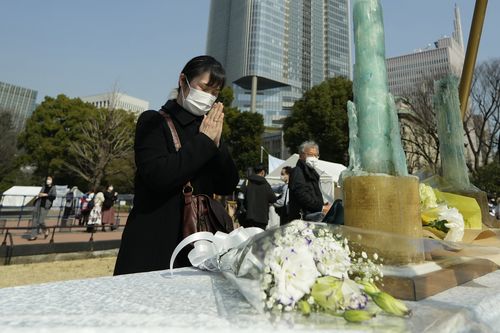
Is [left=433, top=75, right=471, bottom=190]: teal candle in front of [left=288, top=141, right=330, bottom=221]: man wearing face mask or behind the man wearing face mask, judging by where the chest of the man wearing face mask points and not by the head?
in front

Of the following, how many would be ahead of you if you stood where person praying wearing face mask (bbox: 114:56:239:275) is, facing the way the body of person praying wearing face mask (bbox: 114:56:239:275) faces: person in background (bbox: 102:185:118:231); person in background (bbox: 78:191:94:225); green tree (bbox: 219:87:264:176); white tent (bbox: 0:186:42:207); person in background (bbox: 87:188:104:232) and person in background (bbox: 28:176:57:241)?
0

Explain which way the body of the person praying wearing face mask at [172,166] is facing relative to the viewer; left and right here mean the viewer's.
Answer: facing the viewer and to the right of the viewer

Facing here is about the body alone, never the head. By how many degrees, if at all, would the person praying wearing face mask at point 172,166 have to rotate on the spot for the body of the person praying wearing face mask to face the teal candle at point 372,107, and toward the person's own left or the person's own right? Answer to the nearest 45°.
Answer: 0° — they already face it

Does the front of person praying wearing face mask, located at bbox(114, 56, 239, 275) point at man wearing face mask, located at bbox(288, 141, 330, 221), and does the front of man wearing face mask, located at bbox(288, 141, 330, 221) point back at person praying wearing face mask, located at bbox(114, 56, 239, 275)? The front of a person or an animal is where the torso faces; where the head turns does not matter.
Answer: no

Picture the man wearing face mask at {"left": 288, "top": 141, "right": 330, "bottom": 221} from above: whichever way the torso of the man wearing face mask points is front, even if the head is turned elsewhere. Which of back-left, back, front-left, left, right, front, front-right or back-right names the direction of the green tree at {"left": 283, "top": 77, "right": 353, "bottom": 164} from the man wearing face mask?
back-left

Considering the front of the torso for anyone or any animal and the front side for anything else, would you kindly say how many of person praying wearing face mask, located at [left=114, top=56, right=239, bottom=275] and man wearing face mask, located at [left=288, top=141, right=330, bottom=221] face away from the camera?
0

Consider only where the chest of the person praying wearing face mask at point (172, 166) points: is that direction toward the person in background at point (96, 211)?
no

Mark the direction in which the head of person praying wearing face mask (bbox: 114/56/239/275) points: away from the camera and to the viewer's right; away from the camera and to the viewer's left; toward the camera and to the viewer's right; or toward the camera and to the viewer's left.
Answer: toward the camera and to the viewer's right
